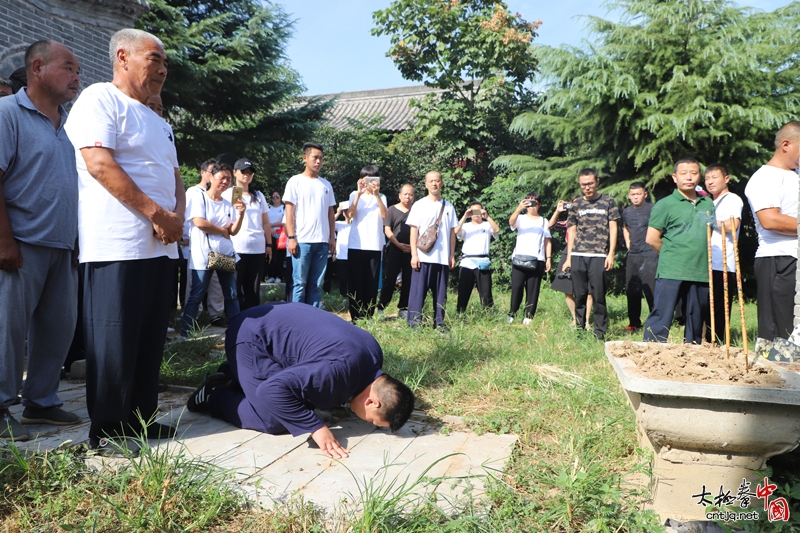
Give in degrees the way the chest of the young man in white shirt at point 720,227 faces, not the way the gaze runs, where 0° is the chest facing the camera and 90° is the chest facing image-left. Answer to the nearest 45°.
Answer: approximately 45°

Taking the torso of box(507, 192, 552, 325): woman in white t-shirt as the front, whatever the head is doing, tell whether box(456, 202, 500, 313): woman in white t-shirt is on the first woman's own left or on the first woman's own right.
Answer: on the first woman's own right

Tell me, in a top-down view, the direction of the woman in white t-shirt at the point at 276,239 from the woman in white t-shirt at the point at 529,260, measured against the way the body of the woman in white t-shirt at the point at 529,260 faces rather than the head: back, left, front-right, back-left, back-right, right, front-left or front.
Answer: back-right

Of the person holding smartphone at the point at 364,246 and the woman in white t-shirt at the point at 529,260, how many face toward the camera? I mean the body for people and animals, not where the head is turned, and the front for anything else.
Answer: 2

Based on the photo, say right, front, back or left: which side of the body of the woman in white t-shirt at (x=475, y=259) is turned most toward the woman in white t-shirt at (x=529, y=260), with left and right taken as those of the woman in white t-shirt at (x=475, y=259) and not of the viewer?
left

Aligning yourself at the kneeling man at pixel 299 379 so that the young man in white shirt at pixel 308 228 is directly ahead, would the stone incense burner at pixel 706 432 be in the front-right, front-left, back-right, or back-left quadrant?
back-right

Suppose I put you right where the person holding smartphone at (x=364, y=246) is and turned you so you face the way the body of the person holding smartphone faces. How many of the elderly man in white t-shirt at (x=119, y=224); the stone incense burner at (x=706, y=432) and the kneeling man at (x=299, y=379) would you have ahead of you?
3
